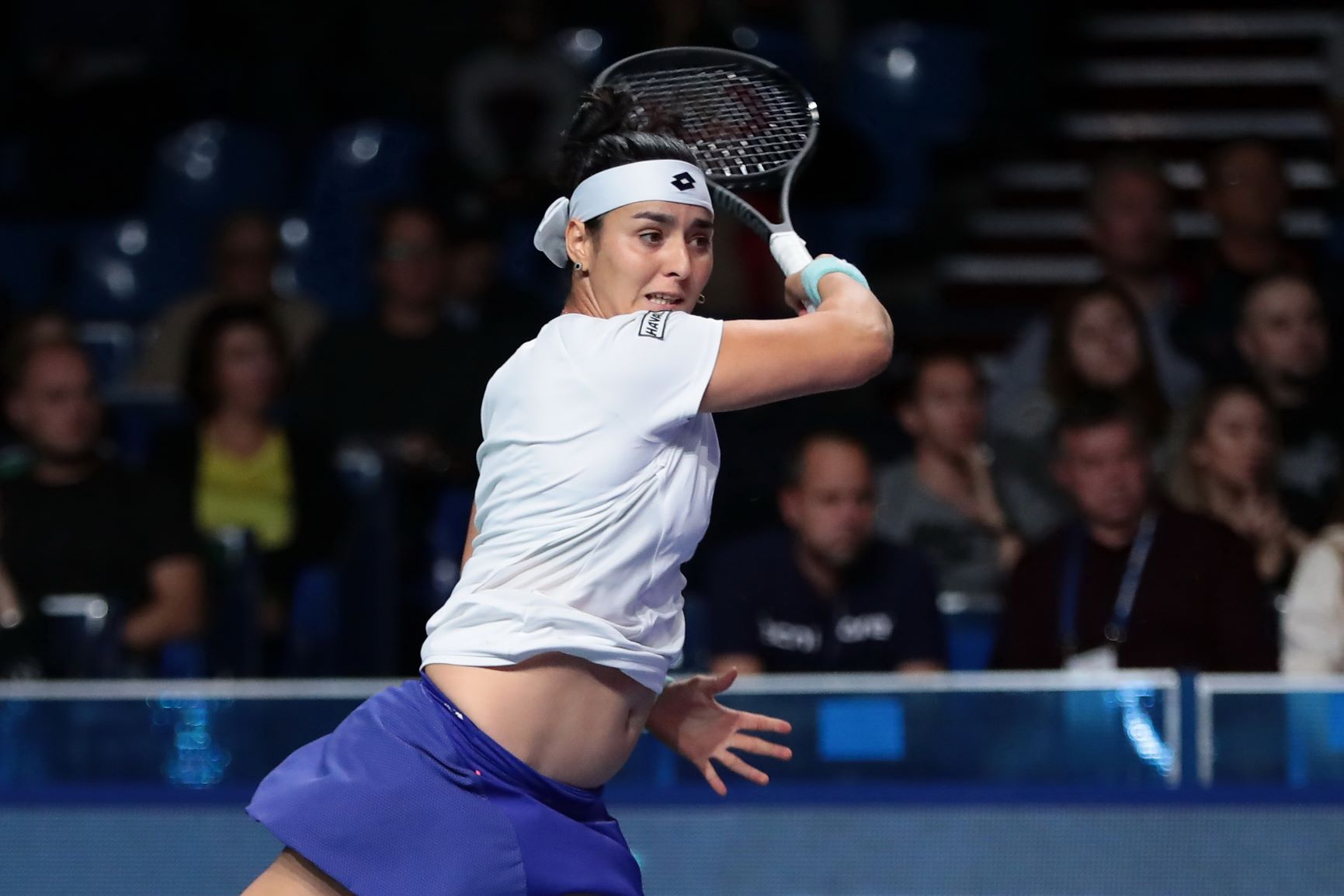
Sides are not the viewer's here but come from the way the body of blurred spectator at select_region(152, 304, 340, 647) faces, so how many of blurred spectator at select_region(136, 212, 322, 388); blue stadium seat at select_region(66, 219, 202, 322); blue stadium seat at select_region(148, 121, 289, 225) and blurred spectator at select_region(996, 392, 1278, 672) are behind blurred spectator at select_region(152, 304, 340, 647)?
3

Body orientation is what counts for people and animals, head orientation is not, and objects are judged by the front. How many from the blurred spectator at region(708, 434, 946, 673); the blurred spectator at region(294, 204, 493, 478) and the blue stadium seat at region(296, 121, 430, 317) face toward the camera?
3

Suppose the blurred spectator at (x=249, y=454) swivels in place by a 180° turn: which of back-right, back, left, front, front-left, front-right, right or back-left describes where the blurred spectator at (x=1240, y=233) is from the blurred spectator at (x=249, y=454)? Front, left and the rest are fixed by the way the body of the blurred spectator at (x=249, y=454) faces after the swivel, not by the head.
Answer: right

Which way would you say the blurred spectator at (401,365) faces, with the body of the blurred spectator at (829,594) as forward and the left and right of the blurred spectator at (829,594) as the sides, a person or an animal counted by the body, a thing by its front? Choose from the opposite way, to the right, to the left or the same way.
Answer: the same way

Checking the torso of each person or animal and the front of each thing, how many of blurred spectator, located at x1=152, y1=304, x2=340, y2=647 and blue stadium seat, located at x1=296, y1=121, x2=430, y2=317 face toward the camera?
2

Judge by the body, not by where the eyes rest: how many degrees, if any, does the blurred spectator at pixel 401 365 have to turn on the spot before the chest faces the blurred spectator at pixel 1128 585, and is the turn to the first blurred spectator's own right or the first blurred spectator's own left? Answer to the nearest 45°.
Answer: approximately 45° to the first blurred spectator's own left

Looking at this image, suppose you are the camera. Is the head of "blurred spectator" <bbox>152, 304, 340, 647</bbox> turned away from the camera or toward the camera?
toward the camera

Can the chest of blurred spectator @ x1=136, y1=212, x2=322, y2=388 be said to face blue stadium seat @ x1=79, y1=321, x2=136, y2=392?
no

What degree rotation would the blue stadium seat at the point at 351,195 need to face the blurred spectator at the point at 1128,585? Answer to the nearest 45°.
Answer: approximately 45° to its left

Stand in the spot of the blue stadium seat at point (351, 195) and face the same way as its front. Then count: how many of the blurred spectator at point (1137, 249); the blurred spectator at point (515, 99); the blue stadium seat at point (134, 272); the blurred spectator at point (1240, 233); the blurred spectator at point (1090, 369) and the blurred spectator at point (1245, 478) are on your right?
1

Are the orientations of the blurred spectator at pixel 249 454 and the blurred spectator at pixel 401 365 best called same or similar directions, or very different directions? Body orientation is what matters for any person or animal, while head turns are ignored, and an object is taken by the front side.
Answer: same or similar directions

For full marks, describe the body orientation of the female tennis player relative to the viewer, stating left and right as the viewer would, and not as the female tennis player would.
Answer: facing the viewer and to the right of the viewer

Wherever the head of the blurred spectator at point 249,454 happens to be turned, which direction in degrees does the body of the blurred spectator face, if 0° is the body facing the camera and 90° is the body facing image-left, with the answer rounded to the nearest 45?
approximately 0°

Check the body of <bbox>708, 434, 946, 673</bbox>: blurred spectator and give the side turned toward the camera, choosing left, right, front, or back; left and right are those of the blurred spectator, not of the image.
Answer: front

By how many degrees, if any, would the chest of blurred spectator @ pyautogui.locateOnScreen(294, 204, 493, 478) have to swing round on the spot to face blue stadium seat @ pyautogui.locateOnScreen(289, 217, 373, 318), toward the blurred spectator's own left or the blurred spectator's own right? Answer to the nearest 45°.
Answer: approximately 180°

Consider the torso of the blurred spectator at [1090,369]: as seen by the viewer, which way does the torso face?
toward the camera

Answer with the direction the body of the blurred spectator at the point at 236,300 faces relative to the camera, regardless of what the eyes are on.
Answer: toward the camera

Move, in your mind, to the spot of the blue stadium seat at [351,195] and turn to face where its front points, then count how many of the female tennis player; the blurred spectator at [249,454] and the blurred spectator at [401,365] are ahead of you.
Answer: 3

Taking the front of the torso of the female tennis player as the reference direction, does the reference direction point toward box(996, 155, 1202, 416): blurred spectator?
no

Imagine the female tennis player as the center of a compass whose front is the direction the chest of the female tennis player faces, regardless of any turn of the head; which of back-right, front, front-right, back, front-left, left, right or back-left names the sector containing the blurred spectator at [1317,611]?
left
